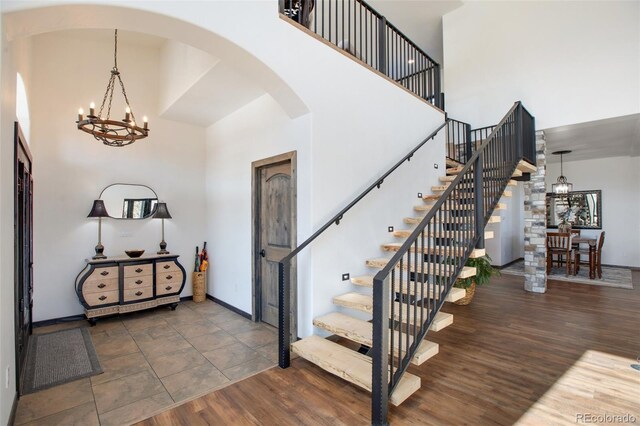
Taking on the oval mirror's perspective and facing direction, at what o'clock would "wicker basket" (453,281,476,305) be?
The wicker basket is roughly at 10 o'clock from the oval mirror.

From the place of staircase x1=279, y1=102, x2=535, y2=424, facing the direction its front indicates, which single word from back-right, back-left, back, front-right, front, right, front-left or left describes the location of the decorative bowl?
front-right

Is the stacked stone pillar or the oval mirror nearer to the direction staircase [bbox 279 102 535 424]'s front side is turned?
the oval mirror

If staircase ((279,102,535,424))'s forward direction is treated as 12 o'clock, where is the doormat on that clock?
The doormat is roughly at 1 o'clock from the staircase.

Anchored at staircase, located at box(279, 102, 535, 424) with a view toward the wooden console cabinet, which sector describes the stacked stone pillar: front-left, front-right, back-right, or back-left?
back-right

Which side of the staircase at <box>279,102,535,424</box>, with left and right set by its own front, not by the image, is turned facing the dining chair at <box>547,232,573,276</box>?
back

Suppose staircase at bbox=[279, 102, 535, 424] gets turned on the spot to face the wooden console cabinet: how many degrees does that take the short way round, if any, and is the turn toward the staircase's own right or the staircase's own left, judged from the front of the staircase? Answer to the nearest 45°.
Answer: approximately 45° to the staircase's own right

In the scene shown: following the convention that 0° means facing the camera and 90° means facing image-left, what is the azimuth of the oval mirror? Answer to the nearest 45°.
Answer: approximately 0°

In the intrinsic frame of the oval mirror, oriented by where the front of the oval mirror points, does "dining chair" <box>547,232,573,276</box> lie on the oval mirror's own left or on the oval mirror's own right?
on the oval mirror's own left

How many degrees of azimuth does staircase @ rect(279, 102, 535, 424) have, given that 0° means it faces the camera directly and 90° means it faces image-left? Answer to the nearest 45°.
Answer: approximately 45°
